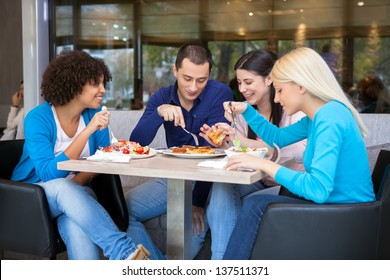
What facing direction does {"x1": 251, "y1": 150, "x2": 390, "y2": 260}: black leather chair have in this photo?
to the viewer's left

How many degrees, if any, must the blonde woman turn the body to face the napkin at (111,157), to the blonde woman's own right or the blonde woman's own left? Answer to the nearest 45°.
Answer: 0° — they already face it

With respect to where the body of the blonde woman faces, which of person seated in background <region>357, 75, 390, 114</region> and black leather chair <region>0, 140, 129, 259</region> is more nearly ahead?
the black leather chair

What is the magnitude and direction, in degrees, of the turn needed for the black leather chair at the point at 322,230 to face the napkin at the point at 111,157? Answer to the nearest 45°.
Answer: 0° — it already faces it

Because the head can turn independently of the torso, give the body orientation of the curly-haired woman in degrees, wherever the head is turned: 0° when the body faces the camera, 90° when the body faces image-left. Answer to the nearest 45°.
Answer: approximately 315°

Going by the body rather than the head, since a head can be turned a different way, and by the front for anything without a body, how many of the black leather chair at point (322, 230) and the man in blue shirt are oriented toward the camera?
1

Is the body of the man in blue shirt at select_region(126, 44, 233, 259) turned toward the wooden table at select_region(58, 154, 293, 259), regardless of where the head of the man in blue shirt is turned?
yes

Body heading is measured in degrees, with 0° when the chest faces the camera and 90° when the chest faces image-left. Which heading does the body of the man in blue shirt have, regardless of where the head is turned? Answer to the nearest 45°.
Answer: approximately 0°

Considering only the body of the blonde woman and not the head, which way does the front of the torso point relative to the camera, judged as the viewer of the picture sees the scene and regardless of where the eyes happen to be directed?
to the viewer's left

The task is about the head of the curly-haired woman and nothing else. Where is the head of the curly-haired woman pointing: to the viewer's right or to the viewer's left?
to the viewer's right
